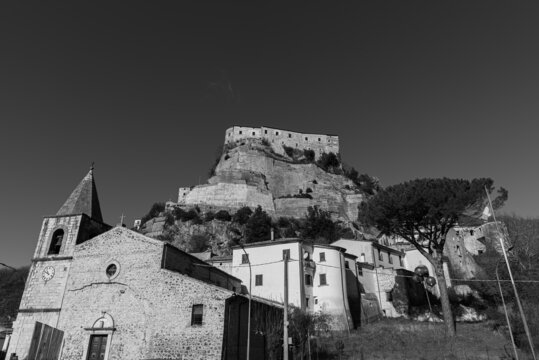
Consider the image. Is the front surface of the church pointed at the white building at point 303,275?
no

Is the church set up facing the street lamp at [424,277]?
no

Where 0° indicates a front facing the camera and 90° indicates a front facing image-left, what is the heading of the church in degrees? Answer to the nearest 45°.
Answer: approximately 0°
